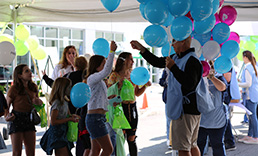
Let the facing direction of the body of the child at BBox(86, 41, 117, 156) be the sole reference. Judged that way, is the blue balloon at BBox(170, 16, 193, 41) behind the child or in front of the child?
in front

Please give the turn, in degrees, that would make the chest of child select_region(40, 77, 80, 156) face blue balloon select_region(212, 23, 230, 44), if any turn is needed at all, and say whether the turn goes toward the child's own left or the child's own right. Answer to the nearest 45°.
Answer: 0° — they already face it

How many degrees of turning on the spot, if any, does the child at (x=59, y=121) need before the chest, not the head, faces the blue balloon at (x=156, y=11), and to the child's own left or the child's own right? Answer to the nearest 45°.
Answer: approximately 45° to the child's own right

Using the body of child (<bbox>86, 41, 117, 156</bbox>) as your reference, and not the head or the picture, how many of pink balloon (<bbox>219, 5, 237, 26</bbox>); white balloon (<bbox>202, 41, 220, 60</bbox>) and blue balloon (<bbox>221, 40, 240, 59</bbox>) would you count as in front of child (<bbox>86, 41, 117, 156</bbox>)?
3

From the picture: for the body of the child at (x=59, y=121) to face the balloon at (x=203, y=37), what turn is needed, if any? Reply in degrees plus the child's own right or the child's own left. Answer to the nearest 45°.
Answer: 0° — they already face it

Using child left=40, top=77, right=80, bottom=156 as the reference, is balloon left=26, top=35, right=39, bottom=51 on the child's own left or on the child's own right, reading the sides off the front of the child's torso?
on the child's own left

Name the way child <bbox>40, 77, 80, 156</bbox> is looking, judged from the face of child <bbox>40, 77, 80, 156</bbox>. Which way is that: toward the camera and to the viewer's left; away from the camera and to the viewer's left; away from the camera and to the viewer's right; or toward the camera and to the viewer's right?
away from the camera and to the viewer's right

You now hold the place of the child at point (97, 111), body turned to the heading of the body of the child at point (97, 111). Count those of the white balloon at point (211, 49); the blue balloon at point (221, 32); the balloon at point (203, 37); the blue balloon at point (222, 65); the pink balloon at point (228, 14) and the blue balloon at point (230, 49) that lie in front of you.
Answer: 6

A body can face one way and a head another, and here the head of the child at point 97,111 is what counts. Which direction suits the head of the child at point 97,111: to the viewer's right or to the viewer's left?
to the viewer's right

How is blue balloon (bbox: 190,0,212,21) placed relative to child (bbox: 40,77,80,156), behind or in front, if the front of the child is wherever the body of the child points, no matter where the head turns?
in front

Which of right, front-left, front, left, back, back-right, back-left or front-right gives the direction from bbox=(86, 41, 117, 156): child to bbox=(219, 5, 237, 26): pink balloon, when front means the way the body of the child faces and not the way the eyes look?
front

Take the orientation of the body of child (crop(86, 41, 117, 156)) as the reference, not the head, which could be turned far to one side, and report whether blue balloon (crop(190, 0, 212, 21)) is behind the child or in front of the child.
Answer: in front
